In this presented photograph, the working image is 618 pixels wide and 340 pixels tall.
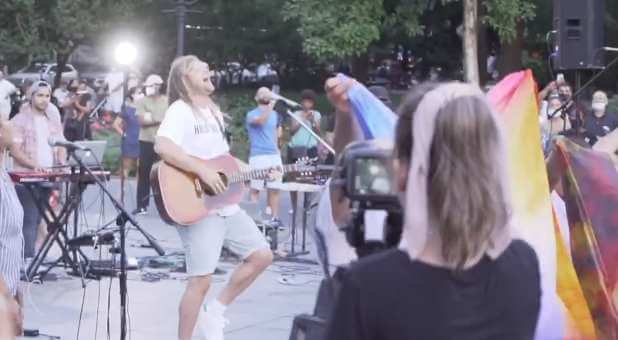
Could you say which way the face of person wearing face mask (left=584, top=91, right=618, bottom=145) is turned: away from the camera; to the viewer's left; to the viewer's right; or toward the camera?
toward the camera

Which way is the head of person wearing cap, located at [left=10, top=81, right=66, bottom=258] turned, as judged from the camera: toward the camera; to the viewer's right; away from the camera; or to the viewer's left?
toward the camera

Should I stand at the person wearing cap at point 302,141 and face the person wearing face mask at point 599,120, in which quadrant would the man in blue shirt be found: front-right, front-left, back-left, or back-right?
back-right

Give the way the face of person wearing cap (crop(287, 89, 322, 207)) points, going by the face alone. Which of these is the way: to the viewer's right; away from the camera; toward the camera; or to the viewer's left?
toward the camera

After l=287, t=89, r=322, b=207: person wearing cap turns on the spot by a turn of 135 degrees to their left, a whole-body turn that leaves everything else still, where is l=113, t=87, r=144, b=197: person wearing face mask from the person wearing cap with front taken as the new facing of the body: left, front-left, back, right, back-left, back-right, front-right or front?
left

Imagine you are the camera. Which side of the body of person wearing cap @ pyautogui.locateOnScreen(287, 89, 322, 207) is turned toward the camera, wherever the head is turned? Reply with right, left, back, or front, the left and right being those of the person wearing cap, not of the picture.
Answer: front

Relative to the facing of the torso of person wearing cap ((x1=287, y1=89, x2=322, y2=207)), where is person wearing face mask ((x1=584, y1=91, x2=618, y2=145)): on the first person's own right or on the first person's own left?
on the first person's own left
